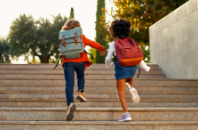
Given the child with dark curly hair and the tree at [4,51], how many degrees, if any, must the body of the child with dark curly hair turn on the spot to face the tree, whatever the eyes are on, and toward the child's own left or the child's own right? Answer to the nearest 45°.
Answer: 0° — they already face it

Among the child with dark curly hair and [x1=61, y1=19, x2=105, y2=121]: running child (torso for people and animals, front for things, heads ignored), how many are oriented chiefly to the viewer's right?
0

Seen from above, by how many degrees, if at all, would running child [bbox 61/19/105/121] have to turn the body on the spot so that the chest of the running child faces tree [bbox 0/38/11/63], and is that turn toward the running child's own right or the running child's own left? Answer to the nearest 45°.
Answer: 0° — they already face it

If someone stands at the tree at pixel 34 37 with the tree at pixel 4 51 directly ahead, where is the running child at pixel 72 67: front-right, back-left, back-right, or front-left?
back-left

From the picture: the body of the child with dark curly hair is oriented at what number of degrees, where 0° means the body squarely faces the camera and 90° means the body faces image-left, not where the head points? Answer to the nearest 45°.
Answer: approximately 135°

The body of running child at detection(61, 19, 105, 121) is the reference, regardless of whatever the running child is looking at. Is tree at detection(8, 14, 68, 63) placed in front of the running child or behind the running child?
in front

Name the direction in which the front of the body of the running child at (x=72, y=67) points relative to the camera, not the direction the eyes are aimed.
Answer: away from the camera

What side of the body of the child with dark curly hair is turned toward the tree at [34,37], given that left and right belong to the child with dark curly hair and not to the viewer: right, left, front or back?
front
